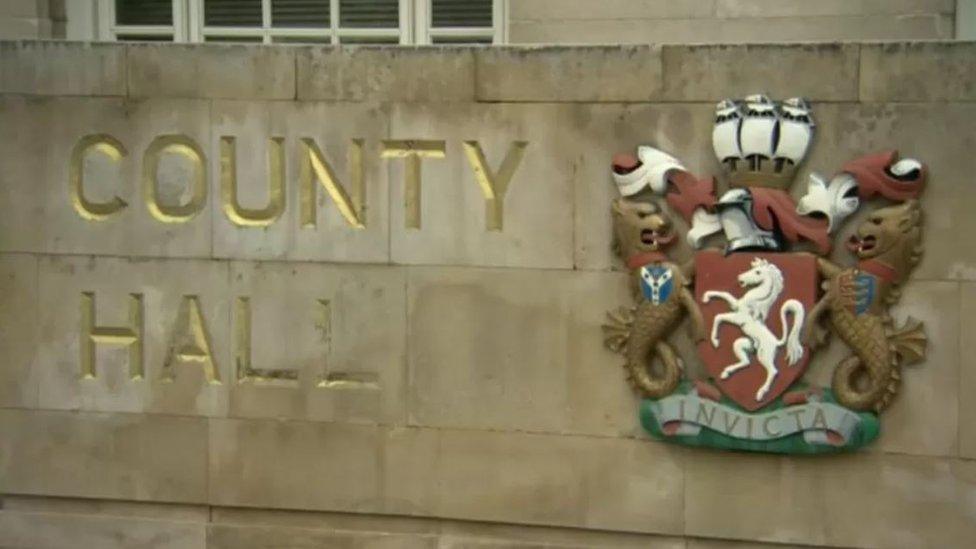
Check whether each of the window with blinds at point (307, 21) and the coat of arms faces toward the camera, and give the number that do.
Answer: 2

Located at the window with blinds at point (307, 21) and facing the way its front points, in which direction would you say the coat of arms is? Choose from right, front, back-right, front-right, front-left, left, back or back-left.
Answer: front-left

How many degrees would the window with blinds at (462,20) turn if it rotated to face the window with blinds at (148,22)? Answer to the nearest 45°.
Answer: approximately 90° to its right

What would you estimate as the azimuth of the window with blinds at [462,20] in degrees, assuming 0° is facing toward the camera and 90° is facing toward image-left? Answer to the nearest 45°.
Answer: approximately 0°
